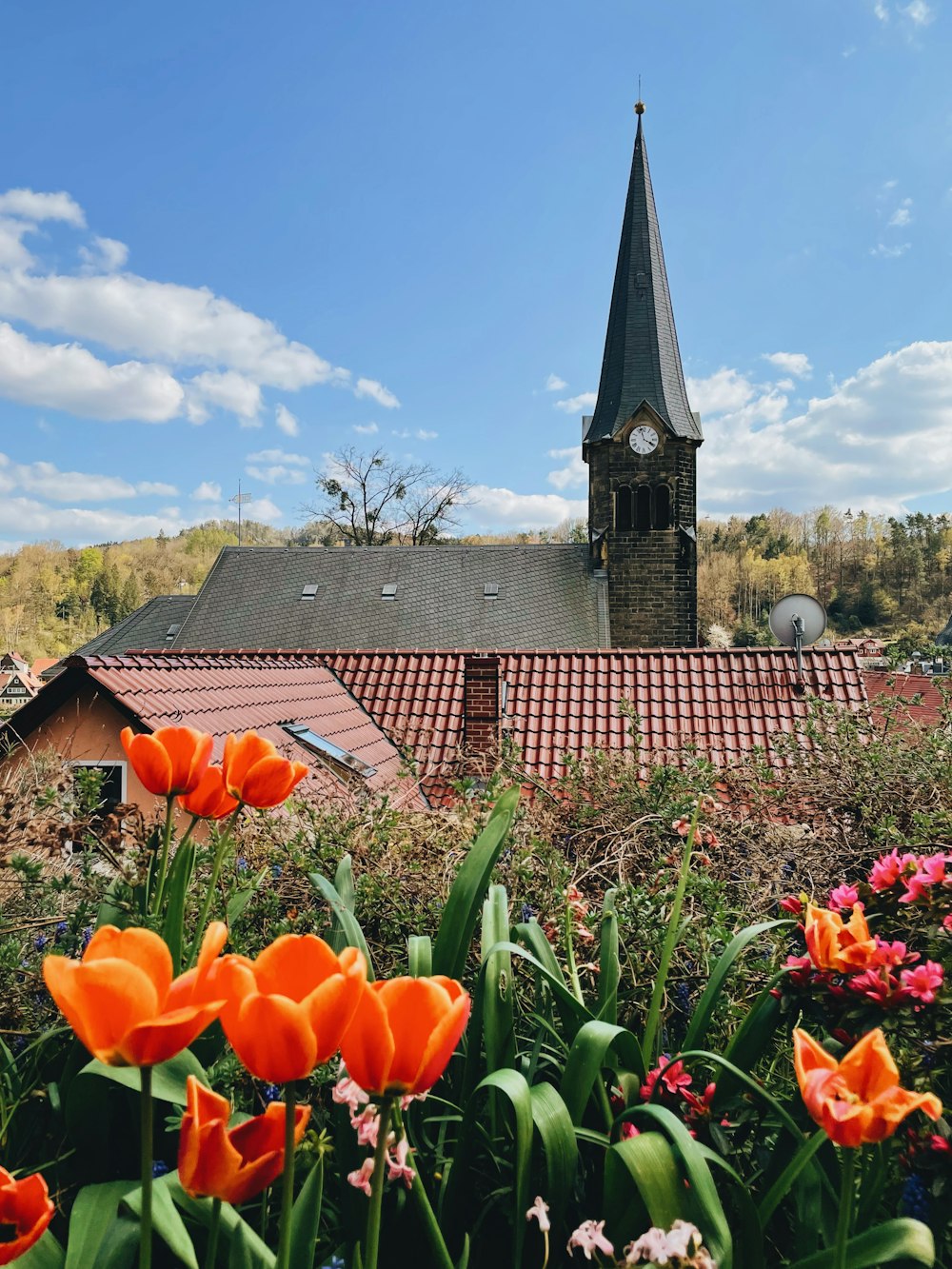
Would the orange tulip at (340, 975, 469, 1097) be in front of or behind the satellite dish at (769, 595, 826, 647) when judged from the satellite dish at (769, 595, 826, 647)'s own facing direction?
behind

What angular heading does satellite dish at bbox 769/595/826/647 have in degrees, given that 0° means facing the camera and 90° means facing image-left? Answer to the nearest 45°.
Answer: approximately 180°

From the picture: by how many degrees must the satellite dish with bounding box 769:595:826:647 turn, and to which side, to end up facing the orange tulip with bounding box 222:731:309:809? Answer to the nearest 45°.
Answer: approximately 180°

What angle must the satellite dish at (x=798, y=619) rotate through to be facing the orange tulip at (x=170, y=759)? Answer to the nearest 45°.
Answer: approximately 180°

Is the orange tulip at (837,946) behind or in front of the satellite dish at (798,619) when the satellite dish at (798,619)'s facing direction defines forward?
behind

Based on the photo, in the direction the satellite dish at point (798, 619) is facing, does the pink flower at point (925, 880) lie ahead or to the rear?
to the rear

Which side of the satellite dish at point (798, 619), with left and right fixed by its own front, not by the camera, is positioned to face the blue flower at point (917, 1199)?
back

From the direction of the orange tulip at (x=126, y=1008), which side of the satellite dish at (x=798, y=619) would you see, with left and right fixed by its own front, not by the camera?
back

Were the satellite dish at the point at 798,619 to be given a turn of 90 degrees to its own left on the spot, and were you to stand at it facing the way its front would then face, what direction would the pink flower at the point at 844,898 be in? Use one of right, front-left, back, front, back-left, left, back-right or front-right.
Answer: left

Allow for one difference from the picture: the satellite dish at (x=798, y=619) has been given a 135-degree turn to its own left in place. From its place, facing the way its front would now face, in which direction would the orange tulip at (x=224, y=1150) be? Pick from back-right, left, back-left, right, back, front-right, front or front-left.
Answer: front-left
